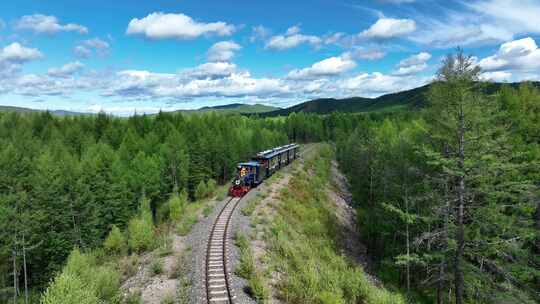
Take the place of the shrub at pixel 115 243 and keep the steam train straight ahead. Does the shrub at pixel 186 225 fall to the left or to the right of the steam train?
right

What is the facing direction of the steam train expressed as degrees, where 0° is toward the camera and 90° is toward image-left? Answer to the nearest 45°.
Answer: approximately 45°

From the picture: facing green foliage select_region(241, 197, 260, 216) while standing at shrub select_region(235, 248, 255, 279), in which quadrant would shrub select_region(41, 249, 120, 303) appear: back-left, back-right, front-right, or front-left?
back-left

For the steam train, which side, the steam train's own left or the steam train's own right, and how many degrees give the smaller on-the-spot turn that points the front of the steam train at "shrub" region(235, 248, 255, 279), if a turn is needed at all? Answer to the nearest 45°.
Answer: approximately 45° to the steam train's own left

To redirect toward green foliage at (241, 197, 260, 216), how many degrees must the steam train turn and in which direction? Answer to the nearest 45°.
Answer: approximately 45° to its left
